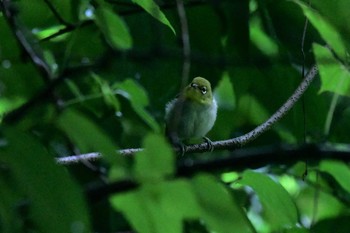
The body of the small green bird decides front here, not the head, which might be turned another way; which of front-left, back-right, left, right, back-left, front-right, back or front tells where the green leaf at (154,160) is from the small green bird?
front

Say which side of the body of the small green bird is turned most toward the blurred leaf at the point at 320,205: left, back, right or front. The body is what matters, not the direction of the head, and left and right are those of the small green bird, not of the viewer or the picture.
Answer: front

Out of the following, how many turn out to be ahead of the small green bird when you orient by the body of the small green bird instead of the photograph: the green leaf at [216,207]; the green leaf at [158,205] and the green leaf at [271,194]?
3

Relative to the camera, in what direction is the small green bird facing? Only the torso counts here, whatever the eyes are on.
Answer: toward the camera

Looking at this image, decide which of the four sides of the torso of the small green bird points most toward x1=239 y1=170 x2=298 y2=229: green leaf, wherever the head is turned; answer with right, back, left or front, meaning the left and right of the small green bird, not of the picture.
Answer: front

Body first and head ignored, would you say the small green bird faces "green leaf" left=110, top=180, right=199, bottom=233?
yes
